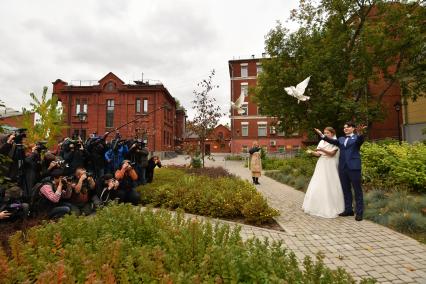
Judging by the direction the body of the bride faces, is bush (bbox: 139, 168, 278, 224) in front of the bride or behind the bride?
in front

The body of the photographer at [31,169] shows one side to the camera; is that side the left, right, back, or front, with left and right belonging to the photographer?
right

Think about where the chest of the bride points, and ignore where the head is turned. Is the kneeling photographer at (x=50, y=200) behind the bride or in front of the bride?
in front

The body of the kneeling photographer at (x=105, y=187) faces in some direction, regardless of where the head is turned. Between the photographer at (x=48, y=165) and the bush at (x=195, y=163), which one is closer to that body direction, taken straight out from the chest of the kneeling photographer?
the bush

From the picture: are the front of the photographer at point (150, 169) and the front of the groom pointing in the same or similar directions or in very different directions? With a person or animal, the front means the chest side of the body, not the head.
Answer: very different directions

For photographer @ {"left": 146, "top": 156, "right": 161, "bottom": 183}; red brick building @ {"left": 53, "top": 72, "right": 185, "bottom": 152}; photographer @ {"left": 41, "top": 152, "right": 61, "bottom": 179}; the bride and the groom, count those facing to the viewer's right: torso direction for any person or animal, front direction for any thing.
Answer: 2

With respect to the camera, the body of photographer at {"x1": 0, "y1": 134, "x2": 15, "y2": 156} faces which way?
to the viewer's right

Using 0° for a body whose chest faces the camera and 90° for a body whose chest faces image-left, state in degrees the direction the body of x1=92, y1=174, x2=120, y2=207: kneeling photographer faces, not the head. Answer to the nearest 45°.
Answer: approximately 270°

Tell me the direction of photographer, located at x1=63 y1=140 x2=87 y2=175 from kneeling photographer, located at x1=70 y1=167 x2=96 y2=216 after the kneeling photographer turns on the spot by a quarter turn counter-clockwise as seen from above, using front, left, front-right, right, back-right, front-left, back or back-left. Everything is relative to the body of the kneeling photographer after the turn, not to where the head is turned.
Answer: front-left

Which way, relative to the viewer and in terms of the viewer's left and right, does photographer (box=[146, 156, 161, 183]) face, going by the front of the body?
facing to the right of the viewer

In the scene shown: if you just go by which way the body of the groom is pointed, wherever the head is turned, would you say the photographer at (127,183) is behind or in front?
in front

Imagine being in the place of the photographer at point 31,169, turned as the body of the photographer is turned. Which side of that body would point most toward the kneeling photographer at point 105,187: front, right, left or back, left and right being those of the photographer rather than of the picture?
front
